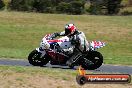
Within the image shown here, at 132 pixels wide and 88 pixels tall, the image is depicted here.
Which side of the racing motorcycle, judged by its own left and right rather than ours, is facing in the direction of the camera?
left
